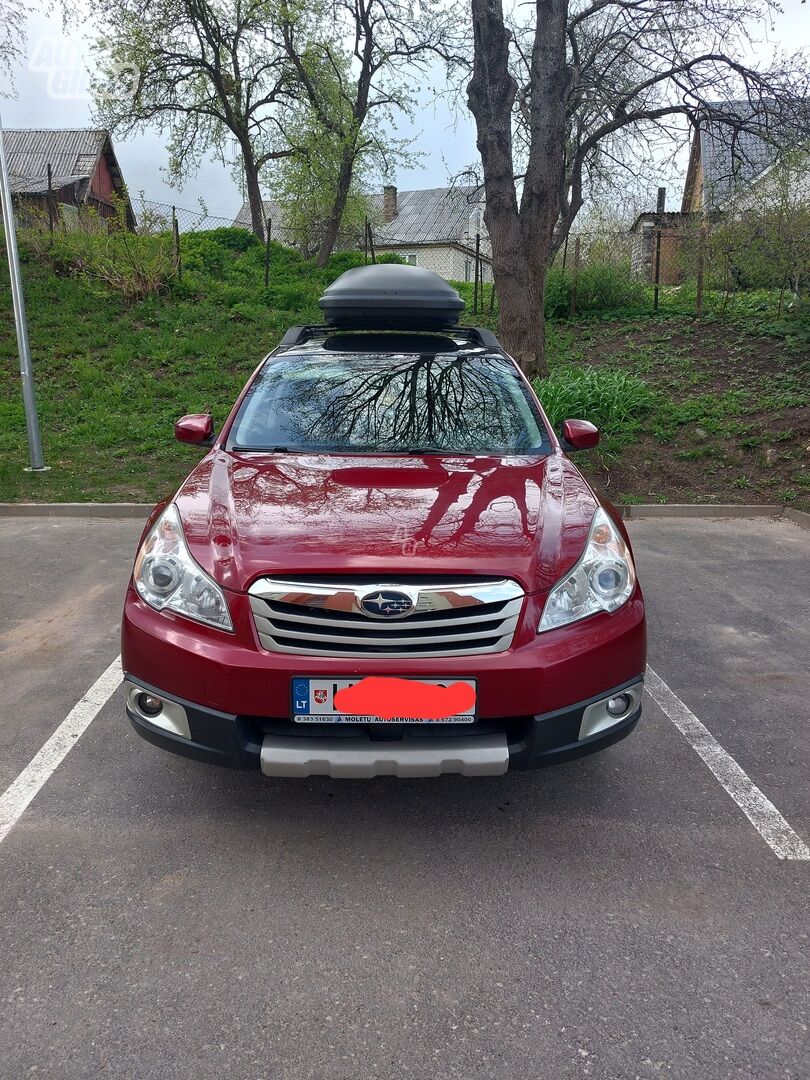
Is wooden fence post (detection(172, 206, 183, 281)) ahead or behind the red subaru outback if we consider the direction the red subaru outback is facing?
behind

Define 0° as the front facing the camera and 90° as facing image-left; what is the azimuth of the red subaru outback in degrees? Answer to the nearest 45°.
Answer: approximately 0°

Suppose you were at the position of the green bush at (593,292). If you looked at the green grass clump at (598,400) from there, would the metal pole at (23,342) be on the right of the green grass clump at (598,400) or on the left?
right

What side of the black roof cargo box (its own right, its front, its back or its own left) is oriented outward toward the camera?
front

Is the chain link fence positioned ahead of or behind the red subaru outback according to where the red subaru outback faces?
behind

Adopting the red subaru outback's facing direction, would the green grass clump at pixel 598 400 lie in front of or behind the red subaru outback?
behind

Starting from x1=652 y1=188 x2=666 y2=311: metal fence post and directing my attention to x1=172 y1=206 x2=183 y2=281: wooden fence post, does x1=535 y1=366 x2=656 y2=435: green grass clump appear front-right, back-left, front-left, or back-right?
front-left

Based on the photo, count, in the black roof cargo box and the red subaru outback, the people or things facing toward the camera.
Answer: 2

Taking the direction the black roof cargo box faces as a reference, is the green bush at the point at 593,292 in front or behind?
behind
